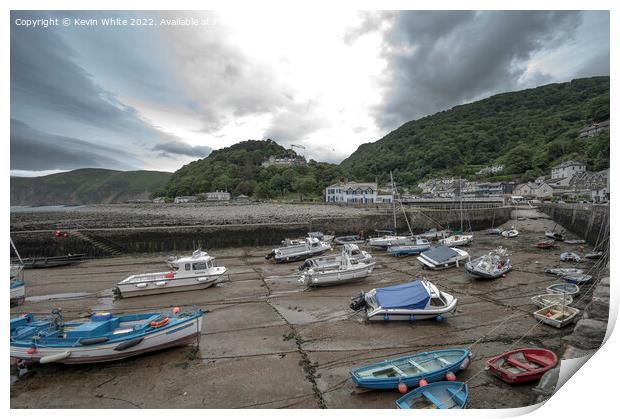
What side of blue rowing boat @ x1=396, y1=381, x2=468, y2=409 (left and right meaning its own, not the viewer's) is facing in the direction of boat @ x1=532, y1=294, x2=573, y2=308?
front

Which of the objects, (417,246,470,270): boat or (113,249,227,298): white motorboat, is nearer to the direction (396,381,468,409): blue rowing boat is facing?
the boat
